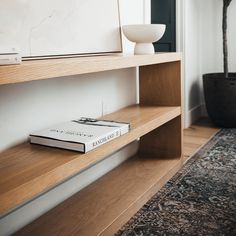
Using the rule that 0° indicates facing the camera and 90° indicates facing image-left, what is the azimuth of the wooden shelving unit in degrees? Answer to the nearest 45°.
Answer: approximately 315°

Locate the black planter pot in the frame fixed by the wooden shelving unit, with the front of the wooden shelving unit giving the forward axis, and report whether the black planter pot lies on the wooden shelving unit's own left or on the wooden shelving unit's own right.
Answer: on the wooden shelving unit's own left
